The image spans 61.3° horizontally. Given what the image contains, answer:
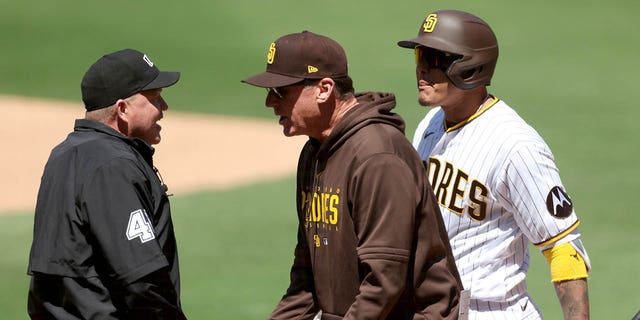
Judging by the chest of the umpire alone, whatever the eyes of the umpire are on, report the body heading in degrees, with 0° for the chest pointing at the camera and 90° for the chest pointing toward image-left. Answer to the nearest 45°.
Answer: approximately 225°

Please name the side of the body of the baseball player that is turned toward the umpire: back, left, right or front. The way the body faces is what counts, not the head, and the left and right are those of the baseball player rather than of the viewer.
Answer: front

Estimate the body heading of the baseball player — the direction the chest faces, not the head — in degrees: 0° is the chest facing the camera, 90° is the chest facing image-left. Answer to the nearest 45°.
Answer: approximately 45°

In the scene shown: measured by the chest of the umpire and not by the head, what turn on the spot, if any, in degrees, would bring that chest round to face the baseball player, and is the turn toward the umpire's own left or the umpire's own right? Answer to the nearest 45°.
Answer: approximately 45° to the umpire's own right
